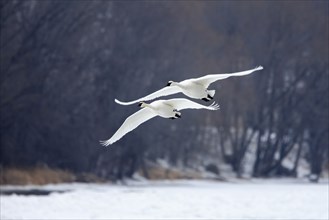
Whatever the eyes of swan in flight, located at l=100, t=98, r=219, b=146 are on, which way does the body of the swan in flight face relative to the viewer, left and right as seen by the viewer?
facing the viewer and to the left of the viewer
